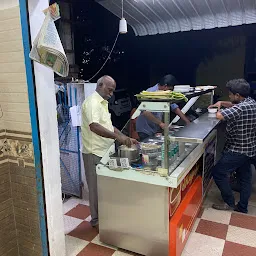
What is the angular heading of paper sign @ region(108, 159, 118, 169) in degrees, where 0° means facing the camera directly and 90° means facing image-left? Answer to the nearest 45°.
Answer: approximately 0°

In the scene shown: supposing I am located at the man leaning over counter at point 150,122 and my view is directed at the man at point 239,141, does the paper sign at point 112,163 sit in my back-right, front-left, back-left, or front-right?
back-right

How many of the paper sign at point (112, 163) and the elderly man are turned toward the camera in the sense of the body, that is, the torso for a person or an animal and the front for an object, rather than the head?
1

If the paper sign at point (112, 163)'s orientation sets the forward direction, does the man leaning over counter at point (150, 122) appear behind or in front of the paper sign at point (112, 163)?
behind

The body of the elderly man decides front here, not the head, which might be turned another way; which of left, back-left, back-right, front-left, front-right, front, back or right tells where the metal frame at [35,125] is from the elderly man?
back-right

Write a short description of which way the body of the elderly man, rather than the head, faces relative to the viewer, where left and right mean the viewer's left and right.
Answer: facing to the right of the viewer

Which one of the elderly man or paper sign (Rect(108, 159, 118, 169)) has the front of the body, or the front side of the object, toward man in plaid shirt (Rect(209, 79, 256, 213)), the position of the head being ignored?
the elderly man

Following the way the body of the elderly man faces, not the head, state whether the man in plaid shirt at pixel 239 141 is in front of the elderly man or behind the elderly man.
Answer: in front

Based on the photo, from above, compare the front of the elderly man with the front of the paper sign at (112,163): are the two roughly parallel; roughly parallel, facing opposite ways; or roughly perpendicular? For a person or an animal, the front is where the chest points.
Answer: roughly perpendicular

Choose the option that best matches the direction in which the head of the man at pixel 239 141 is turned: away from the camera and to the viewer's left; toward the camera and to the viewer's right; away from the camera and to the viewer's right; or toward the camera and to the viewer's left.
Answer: away from the camera and to the viewer's left
